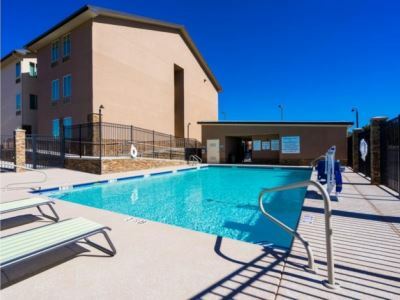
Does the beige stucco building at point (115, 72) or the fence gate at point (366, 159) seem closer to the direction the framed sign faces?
the fence gate

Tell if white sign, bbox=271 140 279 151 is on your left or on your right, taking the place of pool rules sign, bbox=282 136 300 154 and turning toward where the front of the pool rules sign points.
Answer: on your right

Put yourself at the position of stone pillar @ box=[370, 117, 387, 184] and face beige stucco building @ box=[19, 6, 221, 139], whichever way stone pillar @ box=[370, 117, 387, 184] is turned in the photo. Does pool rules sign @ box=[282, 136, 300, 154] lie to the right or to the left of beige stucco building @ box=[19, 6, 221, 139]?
right

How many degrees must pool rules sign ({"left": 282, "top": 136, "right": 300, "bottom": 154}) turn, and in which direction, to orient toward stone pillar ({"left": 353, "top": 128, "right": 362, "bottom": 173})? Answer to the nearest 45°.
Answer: approximately 45° to its left

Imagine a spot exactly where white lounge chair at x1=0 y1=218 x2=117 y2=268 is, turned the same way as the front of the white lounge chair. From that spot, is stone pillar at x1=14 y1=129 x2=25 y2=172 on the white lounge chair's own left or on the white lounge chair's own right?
on the white lounge chair's own left

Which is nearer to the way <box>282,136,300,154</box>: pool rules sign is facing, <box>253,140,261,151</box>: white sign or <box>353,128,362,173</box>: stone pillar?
the stone pillar

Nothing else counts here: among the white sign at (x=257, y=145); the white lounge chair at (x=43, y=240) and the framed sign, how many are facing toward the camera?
2

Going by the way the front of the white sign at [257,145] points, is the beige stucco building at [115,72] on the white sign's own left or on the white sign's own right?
on the white sign's own right

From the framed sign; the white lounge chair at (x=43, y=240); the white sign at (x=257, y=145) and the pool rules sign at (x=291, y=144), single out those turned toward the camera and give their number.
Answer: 3
